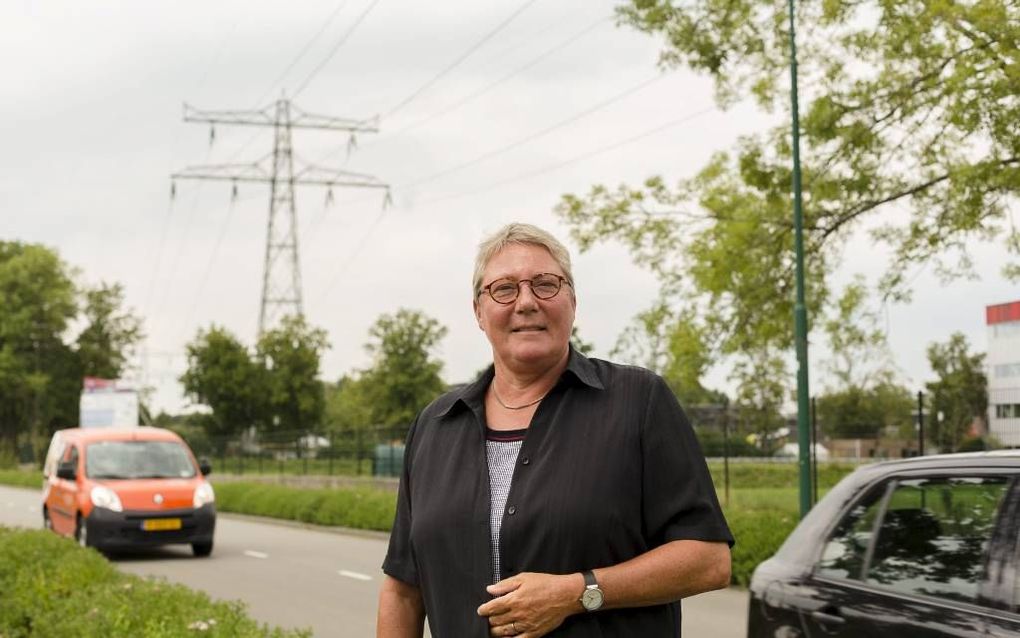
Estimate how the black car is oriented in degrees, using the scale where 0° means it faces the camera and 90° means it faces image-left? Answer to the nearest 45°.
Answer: approximately 270°

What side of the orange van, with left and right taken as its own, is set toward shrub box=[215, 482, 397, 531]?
left

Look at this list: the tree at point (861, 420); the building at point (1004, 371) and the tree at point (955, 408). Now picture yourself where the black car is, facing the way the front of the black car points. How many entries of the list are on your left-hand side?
3

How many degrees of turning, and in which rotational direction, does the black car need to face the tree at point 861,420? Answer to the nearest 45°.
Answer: approximately 90° to its left

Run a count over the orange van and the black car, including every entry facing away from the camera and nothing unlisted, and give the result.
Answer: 0

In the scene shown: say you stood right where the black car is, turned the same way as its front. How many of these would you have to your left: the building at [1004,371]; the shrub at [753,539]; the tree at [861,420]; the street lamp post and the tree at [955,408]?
5

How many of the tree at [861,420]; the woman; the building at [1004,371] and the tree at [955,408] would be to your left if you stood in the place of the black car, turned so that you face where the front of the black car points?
3
